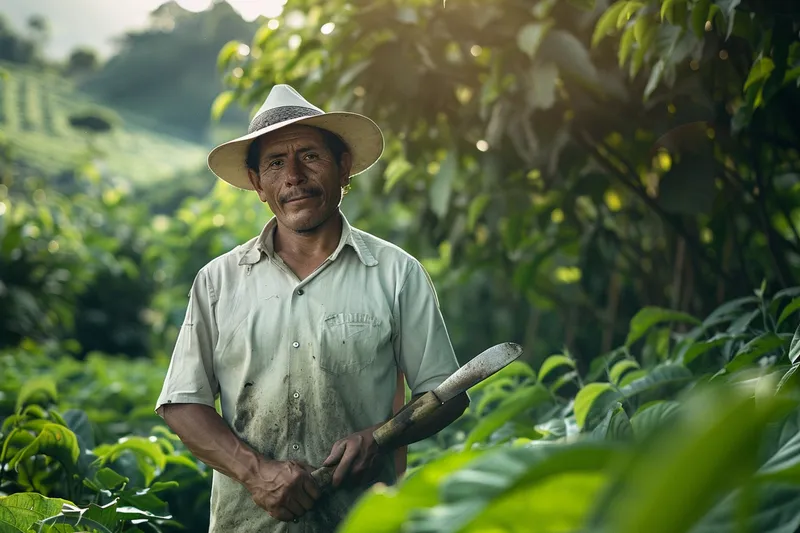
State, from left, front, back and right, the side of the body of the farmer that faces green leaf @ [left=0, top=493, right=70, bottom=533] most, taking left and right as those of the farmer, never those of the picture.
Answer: right

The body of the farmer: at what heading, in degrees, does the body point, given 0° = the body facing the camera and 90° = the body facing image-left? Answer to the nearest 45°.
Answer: approximately 0°

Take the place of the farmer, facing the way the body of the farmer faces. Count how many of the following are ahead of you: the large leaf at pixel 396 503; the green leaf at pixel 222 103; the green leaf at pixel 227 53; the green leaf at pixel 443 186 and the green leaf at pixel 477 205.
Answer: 1

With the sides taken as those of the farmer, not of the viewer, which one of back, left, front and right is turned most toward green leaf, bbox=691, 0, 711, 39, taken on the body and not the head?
left

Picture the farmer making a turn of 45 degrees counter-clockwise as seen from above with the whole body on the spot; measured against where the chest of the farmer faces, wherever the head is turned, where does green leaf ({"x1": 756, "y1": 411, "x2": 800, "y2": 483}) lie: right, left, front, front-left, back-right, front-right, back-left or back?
front

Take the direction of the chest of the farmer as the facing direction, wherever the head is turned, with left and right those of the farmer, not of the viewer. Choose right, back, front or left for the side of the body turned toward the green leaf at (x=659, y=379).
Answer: left

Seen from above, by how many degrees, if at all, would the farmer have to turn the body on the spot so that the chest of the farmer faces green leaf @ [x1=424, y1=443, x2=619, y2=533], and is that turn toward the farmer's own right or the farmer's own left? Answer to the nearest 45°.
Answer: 0° — they already face it

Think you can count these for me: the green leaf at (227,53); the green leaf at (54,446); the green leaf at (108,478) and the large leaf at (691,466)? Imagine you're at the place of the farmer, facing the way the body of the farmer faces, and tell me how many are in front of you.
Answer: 1

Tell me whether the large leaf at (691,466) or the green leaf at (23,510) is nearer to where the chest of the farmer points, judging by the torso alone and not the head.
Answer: the large leaf

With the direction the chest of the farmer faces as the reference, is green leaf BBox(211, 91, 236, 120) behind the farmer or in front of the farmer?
behind

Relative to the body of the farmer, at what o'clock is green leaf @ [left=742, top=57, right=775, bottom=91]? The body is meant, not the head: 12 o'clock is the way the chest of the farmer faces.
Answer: The green leaf is roughly at 9 o'clock from the farmer.

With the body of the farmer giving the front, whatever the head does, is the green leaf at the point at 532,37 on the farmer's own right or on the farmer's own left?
on the farmer's own left

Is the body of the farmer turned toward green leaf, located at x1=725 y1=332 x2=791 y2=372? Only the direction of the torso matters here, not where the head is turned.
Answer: no

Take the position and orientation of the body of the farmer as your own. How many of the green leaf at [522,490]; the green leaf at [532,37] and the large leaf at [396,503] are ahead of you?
2

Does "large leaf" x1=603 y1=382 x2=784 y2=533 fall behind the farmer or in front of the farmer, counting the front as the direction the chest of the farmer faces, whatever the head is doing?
in front

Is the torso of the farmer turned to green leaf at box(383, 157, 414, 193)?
no

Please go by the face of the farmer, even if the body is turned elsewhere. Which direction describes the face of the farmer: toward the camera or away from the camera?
toward the camera

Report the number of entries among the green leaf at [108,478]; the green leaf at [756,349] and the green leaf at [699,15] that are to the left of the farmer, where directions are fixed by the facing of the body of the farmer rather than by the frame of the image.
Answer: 2
